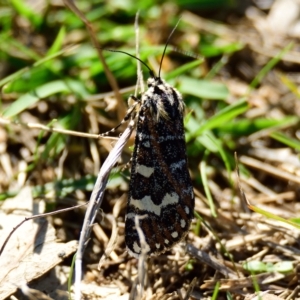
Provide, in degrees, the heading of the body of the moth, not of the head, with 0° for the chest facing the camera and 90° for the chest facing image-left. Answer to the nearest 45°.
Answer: approximately 180°
